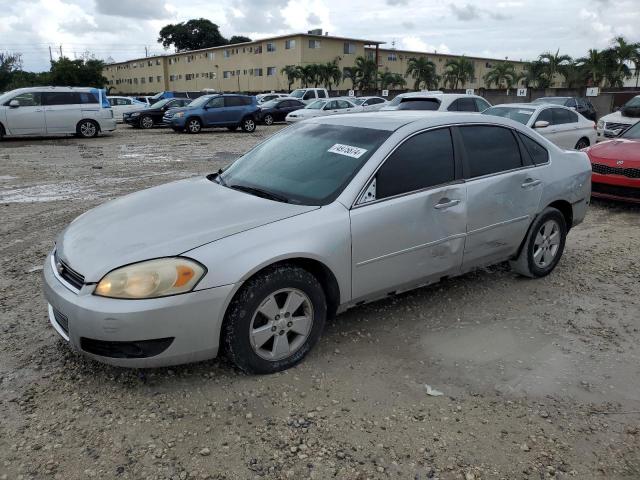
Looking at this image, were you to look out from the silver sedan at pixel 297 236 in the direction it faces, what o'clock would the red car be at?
The red car is roughly at 6 o'clock from the silver sedan.

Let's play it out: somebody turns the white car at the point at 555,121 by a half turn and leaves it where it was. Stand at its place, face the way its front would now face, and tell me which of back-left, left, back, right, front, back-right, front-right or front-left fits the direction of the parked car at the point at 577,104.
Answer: front-left

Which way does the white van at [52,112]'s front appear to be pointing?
to the viewer's left

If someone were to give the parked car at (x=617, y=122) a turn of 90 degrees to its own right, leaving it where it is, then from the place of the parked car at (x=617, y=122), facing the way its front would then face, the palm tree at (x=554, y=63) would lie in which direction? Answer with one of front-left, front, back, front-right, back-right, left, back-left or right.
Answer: front-right

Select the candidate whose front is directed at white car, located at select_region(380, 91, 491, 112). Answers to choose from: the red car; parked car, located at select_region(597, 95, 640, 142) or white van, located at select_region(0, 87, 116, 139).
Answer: the parked car

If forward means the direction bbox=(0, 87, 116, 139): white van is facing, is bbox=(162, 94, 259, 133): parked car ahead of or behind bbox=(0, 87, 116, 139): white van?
behind

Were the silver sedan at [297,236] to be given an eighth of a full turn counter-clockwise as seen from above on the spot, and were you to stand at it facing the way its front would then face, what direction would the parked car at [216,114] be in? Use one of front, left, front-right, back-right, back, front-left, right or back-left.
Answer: back

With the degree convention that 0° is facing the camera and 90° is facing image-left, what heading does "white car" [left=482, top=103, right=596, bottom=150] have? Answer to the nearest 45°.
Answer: approximately 45°

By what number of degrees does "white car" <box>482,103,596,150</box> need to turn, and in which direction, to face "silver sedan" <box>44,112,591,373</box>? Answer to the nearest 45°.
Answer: approximately 45° to its left
